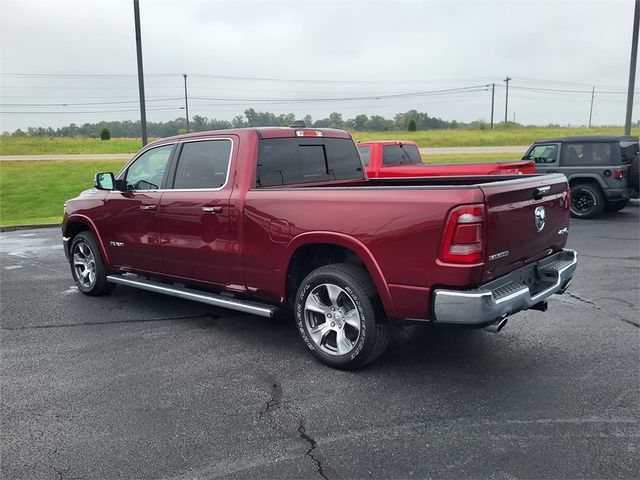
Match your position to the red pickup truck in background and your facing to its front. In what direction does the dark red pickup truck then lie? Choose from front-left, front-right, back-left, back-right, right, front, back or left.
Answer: back-left

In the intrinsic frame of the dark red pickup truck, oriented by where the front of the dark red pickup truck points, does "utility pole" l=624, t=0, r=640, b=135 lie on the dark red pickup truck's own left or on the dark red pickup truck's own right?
on the dark red pickup truck's own right

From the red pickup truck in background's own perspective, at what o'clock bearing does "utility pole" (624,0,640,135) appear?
The utility pole is roughly at 3 o'clock from the red pickup truck in background.

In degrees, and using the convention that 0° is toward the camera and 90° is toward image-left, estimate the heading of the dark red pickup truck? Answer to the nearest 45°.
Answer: approximately 135°

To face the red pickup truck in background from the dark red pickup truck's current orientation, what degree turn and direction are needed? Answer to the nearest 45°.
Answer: approximately 45° to its right

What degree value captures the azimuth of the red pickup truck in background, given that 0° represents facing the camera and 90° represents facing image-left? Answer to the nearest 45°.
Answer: approximately 135°
